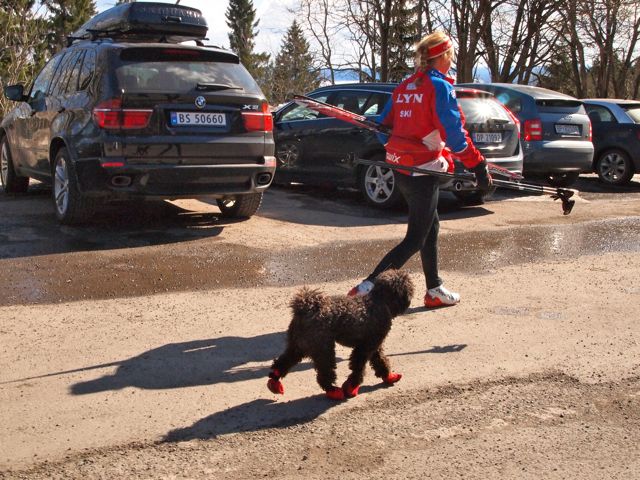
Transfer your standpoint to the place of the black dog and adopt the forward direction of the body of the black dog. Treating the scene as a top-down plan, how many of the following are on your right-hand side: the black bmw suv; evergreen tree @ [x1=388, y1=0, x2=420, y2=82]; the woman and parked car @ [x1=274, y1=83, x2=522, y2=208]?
0

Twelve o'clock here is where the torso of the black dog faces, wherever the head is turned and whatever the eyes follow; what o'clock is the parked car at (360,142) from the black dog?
The parked car is roughly at 9 o'clock from the black dog.

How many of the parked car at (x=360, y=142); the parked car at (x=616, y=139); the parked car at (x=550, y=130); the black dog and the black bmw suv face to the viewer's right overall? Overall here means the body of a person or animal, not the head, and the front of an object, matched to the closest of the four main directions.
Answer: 1

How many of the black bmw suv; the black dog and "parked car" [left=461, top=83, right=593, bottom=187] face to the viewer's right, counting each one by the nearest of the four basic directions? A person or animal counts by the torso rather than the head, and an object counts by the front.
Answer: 1

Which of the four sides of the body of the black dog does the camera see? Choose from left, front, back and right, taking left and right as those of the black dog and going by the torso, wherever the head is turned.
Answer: right

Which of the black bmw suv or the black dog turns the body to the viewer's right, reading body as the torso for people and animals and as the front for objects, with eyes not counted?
the black dog

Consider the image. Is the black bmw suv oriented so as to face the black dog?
no

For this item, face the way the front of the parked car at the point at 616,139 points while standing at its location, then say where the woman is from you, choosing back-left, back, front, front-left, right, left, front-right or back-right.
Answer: back-left

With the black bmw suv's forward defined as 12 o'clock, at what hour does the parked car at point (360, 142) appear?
The parked car is roughly at 3 o'clock from the black bmw suv.

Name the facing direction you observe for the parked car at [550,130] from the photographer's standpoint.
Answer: facing away from the viewer and to the left of the viewer

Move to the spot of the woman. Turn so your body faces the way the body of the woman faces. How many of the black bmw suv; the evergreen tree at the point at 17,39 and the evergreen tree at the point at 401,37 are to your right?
0

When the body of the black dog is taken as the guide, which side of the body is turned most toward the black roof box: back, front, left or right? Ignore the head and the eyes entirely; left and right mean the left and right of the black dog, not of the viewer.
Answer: left

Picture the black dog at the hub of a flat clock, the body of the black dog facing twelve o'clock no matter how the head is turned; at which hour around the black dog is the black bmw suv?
The black bmw suv is roughly at 8 o'clock from the black dog.

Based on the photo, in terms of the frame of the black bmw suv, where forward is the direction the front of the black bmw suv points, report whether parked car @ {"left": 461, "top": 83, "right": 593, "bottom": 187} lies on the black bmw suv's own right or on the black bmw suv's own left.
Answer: on the black bmw suv's own right

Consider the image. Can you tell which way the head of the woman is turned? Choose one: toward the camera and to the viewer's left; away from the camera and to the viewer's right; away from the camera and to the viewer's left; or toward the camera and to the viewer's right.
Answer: away from the camera and to the viewer's right

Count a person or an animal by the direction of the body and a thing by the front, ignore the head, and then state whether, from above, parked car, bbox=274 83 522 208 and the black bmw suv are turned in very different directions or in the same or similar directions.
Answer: same or similar directions

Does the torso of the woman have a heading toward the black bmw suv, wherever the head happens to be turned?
no

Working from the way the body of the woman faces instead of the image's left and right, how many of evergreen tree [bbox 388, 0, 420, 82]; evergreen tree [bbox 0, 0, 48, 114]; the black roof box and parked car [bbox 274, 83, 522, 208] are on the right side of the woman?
0

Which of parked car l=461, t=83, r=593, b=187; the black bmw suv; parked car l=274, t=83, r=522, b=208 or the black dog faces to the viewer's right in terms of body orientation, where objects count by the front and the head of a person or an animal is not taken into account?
the black dog

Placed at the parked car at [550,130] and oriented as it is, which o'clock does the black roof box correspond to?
The black roof box is roughly at 9 o'clock from the parked car.

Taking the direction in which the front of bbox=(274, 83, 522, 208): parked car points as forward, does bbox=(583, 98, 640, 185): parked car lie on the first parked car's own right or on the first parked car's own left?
on the first parked car's own right

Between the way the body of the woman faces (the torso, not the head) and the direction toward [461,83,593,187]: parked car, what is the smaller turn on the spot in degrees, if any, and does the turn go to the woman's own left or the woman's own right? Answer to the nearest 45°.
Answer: approximately 45° to the woman's own left

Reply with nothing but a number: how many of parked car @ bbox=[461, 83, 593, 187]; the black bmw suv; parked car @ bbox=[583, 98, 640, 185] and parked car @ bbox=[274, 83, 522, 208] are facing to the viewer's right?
0
